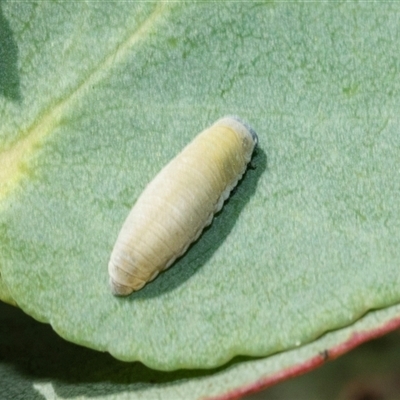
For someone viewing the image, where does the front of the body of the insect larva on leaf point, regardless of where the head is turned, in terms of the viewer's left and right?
facing away from the viewer and to the right of the viewer
